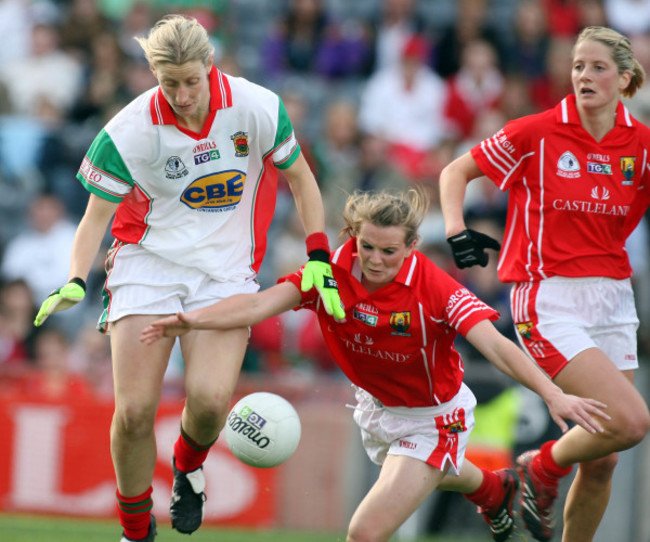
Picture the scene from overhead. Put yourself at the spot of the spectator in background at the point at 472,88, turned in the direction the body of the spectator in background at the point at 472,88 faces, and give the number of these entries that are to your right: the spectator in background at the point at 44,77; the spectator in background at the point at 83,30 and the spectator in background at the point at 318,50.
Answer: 3

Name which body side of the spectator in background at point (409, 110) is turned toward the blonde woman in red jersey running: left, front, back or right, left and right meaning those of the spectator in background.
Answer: front

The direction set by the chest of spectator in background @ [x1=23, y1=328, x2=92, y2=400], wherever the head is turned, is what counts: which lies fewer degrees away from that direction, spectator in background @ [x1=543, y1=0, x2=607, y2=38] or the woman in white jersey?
the woman in white jersey

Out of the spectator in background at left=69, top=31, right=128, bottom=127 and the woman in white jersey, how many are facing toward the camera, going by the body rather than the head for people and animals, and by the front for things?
2

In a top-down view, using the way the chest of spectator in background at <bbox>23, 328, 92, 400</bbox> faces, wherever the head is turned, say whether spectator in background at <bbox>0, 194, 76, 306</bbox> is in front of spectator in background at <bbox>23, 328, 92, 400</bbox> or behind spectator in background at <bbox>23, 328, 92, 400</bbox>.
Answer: behind

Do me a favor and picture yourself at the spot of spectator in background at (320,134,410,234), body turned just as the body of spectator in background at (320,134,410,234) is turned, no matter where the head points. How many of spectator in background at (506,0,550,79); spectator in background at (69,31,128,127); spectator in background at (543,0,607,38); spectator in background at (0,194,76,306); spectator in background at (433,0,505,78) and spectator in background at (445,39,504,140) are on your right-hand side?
2

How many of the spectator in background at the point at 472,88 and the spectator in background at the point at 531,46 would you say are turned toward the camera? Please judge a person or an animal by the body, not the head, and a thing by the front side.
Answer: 2

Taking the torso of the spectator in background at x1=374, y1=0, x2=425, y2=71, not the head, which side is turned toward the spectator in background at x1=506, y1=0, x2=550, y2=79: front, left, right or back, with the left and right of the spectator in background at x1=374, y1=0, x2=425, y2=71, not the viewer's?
left

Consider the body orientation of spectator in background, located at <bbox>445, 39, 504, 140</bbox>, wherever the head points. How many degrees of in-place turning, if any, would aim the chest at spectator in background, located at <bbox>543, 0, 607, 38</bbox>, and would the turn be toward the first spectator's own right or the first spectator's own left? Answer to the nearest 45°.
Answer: approximately 135° to the first spectator's own left

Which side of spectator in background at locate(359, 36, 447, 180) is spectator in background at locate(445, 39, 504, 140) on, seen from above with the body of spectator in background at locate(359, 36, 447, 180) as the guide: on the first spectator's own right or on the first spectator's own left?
on the first spectator's own left
